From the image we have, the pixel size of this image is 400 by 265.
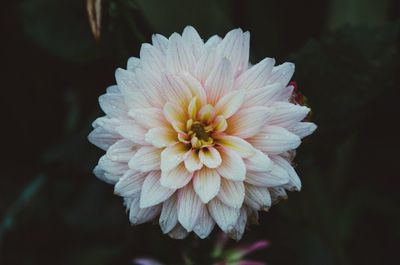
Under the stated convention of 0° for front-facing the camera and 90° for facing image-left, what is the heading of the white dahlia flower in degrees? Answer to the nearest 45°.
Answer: approximately 0°
